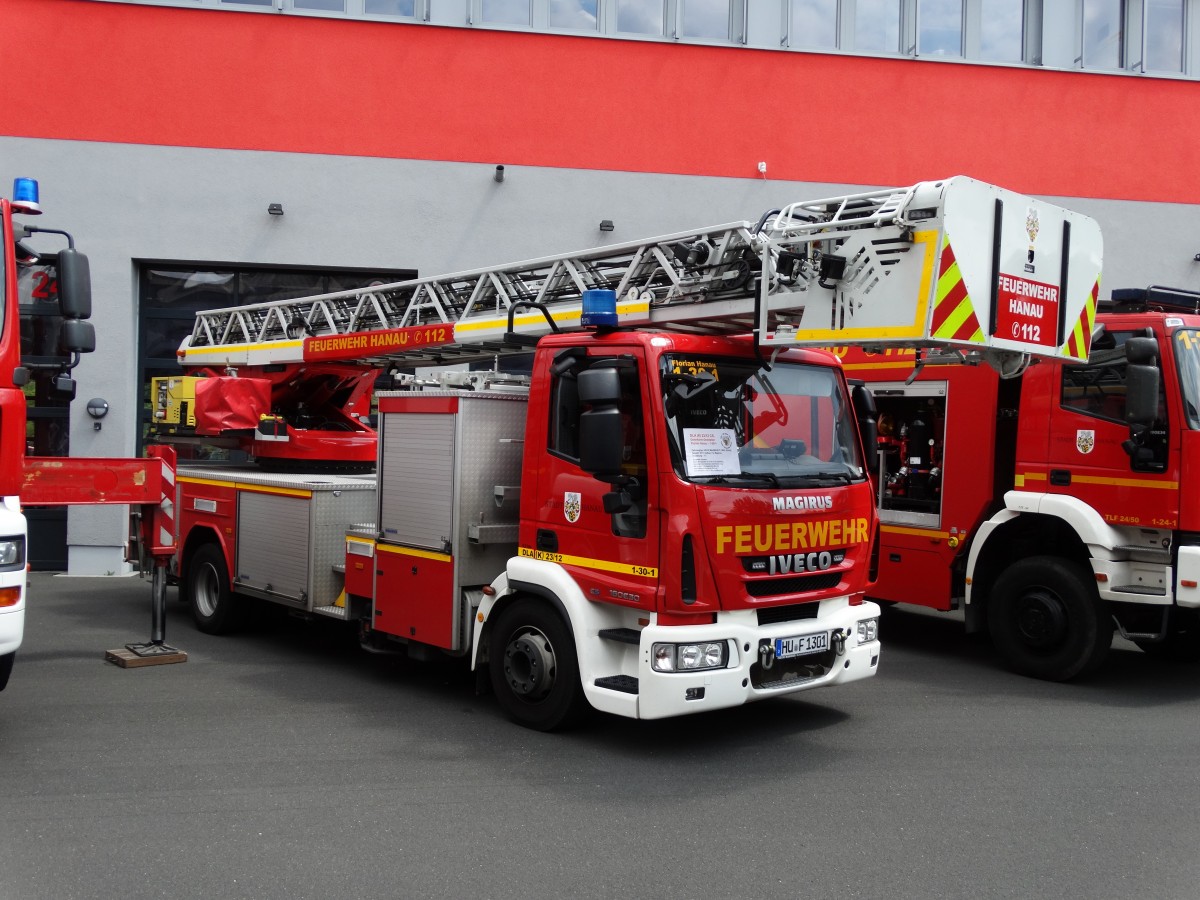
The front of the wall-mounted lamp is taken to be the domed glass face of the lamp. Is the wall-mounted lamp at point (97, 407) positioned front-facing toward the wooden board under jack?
yes

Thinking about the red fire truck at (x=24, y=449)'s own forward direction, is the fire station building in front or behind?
behind

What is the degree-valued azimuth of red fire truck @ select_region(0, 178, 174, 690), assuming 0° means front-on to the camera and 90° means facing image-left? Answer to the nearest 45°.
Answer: approximately 0°

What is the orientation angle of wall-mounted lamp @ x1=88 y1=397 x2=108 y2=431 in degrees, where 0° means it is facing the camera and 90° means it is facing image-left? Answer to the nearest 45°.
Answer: approximately 0°

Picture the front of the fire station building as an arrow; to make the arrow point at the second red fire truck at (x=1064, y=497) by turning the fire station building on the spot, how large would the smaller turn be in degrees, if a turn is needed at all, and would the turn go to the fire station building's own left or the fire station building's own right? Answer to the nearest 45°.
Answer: approximately 45° to the fire station building's own left

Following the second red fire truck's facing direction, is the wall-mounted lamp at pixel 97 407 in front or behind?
behind

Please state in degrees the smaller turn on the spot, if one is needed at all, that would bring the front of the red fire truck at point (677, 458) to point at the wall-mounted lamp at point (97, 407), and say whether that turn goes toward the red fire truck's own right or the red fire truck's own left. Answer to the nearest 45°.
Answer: approximately 180°

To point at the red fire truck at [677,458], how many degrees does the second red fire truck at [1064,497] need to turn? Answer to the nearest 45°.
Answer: approximately 90° to its right

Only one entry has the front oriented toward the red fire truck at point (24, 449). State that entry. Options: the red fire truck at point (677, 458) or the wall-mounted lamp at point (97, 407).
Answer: the wall-mounted lamp

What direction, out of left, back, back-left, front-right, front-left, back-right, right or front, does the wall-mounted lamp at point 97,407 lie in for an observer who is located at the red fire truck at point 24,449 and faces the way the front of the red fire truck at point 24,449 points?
back
